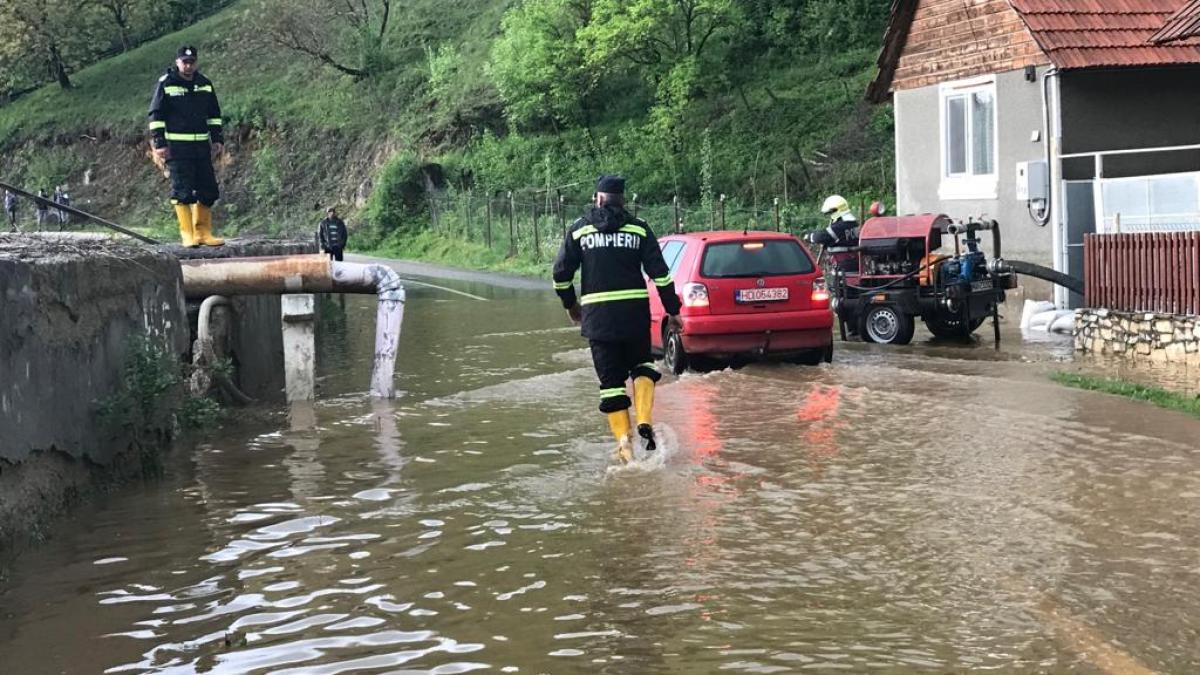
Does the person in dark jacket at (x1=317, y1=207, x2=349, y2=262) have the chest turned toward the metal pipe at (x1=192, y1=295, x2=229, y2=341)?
yes

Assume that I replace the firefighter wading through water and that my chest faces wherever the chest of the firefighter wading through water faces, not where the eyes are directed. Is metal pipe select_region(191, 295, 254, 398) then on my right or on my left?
on my left

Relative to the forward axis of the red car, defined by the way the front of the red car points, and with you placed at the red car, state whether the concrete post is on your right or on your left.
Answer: on your left

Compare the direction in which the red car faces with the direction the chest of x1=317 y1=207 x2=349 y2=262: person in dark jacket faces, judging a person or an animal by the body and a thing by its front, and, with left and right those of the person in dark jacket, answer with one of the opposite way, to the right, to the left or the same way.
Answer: the opposite way

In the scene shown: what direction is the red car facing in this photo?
away from the camera

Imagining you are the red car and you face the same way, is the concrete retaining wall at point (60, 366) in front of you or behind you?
behind

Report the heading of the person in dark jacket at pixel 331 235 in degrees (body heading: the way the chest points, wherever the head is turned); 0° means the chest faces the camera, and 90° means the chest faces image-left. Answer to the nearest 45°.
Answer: approximately 0°

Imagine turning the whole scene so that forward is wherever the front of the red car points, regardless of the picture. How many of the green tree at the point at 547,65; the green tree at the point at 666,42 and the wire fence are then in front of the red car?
3

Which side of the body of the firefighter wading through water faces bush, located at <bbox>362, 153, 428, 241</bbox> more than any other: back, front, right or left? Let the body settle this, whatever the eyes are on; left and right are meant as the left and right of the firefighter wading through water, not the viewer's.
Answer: front

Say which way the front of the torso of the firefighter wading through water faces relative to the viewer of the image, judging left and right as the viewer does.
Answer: facing away from the viewer

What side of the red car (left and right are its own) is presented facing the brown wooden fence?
right

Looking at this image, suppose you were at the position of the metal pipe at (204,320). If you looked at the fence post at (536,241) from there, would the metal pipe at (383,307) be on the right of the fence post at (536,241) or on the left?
right
